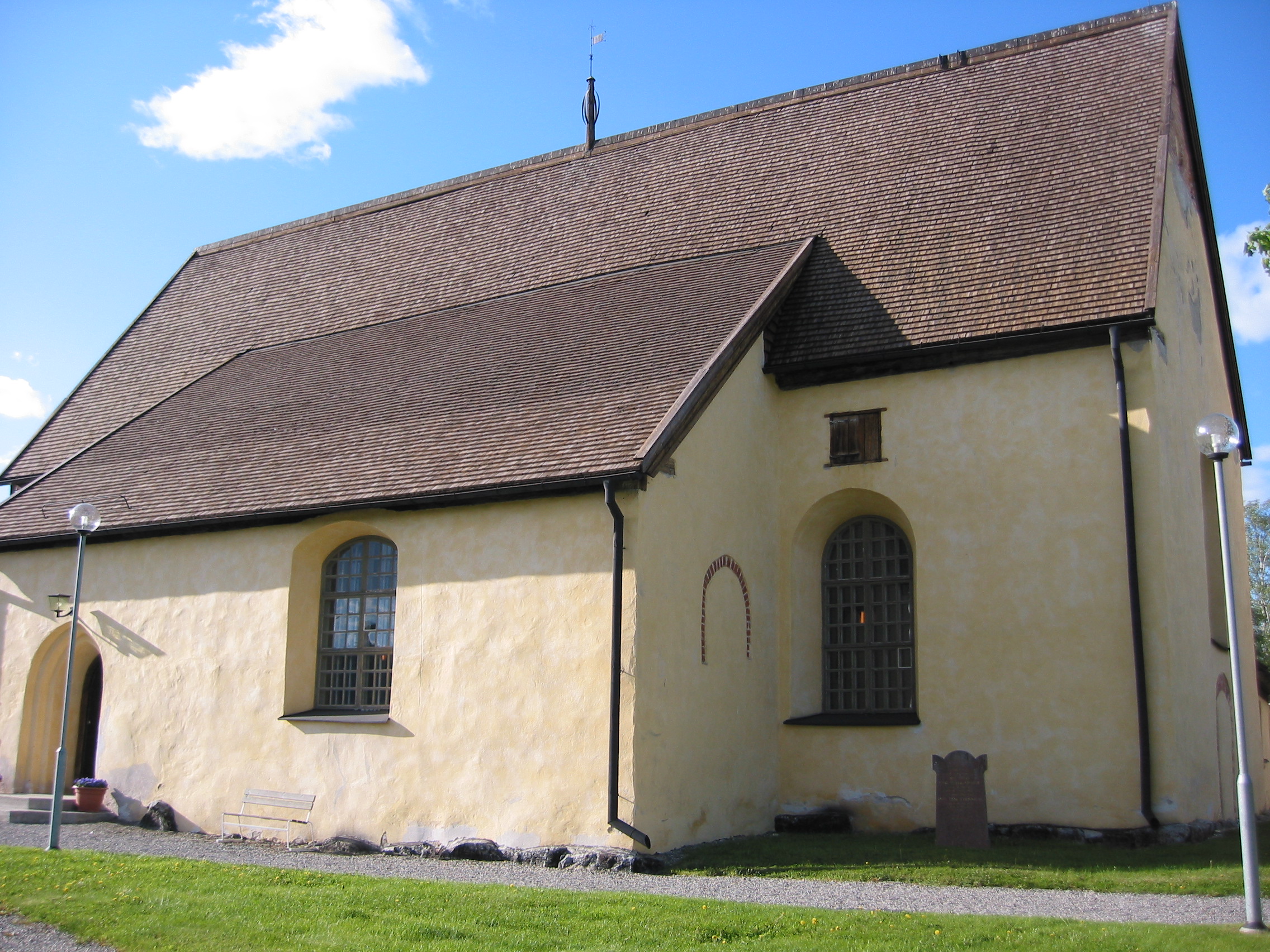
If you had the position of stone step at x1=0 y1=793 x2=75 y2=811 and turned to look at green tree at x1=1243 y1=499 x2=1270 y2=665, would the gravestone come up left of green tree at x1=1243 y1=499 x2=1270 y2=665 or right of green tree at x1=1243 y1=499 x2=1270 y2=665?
right

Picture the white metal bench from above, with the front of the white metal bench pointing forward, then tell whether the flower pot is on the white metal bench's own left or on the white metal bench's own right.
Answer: on the white metal bench's own right

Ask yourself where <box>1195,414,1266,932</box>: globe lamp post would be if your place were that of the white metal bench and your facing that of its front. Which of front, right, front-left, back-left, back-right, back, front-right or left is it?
left

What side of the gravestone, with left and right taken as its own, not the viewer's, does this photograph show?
front

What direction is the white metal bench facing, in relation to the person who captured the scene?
facing the viewer and to the left of the viewer

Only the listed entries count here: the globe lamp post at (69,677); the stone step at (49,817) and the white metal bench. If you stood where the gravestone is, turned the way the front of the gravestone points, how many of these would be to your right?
3

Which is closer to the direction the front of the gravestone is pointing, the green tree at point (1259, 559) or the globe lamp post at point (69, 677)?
the globe lamp post

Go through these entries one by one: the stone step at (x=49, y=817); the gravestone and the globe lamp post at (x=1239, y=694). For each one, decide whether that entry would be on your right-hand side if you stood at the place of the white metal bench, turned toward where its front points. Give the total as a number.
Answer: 1

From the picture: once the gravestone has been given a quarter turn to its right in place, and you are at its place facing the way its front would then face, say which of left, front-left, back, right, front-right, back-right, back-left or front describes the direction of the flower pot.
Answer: front

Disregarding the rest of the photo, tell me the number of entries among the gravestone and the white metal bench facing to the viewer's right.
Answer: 0

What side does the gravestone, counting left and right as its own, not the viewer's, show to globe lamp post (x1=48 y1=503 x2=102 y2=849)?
right

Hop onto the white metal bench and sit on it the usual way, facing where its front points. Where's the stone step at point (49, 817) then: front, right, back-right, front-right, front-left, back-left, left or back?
right

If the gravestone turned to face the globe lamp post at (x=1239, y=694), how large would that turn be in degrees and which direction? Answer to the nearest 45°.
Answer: approximately 45° to its left

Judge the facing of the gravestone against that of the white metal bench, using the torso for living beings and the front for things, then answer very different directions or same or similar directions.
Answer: same or similar directions
